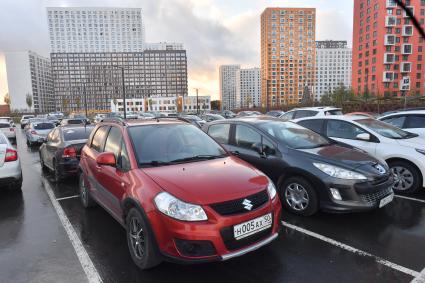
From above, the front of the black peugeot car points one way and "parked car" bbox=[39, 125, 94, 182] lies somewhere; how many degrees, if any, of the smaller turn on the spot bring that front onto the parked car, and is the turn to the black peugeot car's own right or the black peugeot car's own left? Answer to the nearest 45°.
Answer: approximately 135° to the black peugeot car's own right

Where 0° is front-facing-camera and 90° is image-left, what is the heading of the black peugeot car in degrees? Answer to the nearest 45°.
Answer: approximately 315°

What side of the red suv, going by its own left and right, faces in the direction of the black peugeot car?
left

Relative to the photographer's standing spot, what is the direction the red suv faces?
facing the viewer and to the right of the viewer

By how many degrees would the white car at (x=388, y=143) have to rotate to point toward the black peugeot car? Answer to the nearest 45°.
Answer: approximately 90° to its right

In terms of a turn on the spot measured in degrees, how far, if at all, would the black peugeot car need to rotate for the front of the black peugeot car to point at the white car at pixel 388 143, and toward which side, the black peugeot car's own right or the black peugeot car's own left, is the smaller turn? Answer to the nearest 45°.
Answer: approximately 90° to the black peugeot car's own left

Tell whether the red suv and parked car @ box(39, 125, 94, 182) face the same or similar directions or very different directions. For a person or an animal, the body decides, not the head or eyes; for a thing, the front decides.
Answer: very different directions

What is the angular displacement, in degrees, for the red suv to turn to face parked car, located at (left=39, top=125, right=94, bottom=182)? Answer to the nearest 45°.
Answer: approximately 180°

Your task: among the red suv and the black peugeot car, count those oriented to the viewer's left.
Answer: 0

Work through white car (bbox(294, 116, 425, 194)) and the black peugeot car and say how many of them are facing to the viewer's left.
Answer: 0

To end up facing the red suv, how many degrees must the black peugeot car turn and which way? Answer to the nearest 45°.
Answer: approximately 90° to its right

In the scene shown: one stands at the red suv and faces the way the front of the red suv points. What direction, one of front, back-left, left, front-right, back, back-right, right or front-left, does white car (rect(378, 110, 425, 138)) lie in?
left

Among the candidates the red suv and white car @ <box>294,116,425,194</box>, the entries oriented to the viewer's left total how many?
0

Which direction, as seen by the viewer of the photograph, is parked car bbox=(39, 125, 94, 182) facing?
facing away from the viewer and to the left of the viewer
